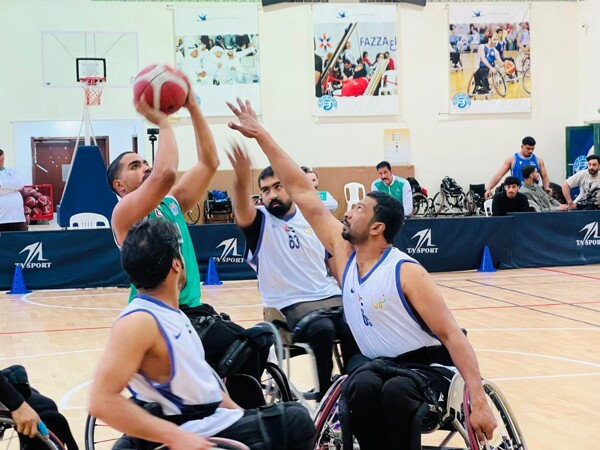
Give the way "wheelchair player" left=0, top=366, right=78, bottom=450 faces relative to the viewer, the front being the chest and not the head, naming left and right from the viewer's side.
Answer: facing to the right of the viewer

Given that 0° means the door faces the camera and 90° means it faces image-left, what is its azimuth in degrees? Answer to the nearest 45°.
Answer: approximately 0°

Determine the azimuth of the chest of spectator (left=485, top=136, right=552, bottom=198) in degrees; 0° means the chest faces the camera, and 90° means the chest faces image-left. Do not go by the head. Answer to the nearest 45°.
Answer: approximately 0°

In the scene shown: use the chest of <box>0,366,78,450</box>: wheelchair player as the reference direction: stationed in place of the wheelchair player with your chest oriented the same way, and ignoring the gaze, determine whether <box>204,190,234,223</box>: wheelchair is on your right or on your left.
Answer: on your left

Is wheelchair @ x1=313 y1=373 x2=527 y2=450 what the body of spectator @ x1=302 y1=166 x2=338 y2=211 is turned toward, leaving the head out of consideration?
yes

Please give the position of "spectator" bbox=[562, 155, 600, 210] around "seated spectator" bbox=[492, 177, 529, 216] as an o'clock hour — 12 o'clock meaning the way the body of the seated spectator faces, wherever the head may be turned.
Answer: The spectator is roughly at 8 o'clock from the seated spectator.

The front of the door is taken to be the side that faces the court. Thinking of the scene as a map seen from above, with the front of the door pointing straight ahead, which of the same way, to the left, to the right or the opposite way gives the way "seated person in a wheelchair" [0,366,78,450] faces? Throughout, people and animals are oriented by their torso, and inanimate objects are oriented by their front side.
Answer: to the left
